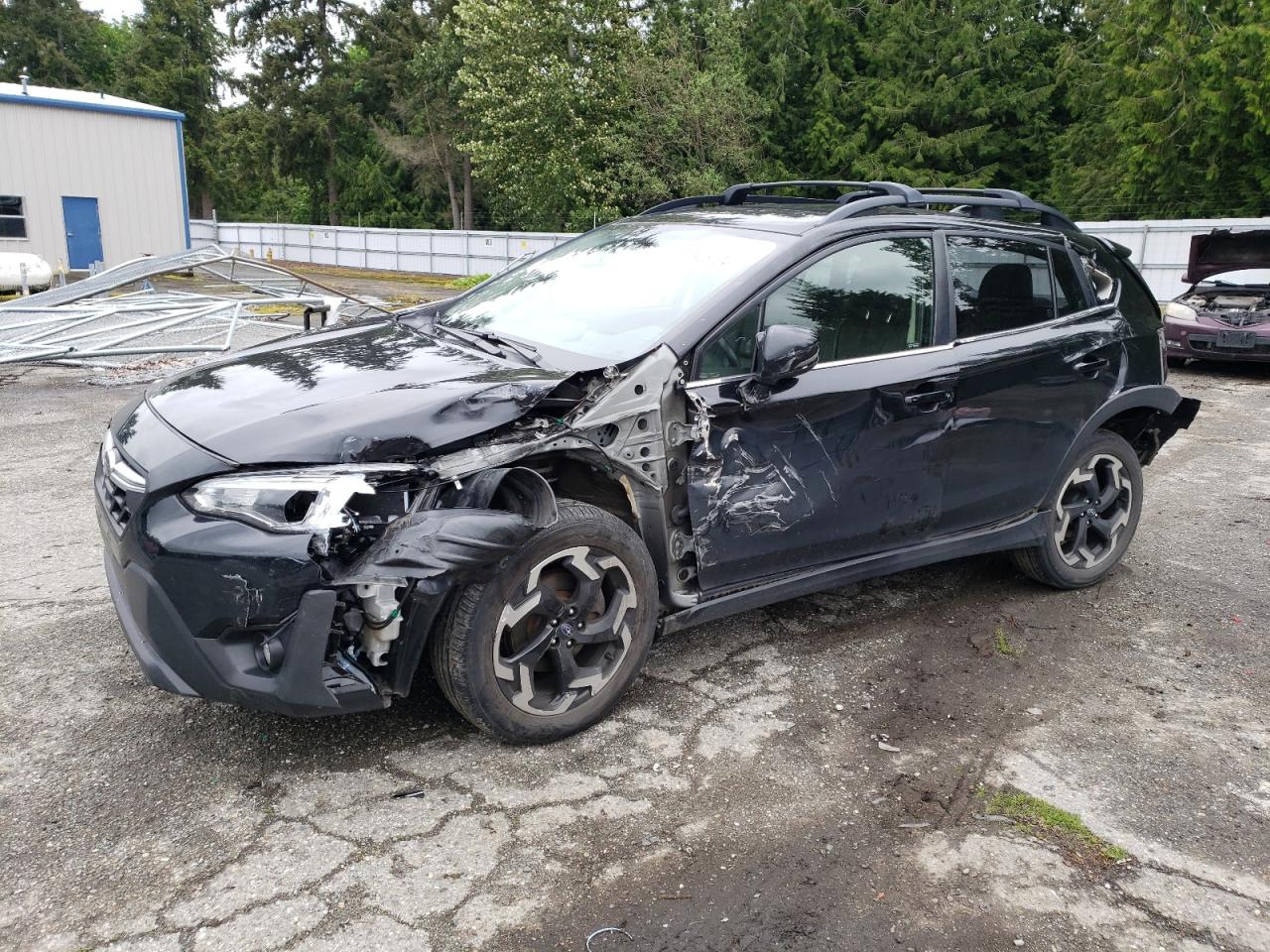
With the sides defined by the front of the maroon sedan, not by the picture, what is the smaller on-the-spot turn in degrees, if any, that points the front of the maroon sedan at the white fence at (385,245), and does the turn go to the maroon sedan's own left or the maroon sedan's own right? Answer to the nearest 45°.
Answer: approximately 135° to the maroon sedan's own right

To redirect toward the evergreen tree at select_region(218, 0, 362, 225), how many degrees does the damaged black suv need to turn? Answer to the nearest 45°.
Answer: approximately 135° to its right

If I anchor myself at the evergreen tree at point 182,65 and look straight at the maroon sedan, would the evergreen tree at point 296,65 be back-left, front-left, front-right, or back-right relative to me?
front-left

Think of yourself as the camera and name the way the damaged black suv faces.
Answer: facing the viewer and to the left of the viewer

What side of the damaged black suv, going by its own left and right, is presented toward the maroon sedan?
back

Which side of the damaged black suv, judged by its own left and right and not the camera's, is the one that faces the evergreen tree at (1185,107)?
back

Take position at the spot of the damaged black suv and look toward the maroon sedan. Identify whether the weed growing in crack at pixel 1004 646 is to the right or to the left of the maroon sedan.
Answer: right

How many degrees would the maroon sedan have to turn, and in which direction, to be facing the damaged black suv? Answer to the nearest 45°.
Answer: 0° — it already faces it

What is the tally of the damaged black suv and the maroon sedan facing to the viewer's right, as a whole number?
0

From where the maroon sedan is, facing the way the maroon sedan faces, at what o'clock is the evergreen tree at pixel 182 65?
The evergreen tree is roughly at 4 o'clock from the maroon sedan.

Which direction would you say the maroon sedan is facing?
toward the camera

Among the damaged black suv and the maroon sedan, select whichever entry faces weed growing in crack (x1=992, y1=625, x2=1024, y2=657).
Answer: the maroon sedan

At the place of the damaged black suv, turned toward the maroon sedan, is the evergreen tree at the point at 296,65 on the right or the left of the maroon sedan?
left
